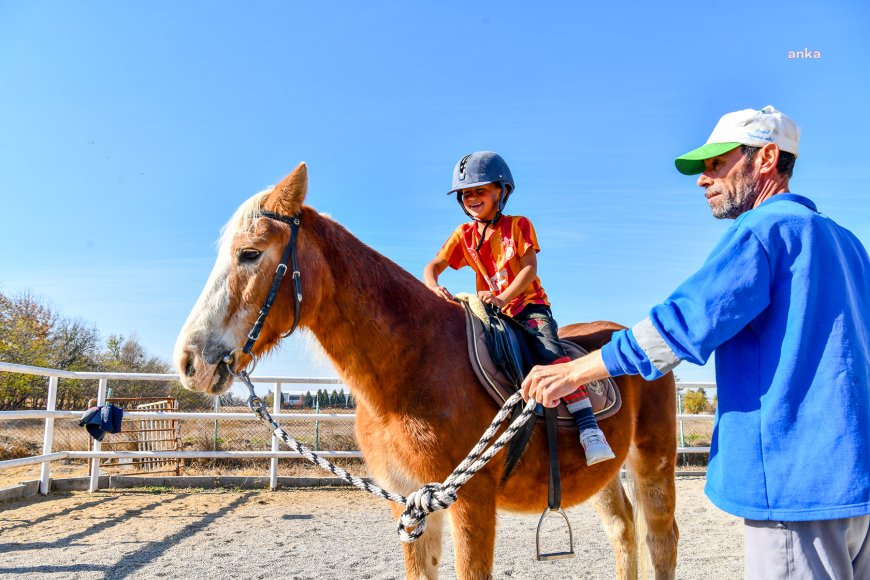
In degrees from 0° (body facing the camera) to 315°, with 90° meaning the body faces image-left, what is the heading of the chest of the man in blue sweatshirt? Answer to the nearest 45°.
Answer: approximately 135°

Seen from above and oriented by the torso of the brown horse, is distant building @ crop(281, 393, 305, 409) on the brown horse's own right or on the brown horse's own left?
on the brown horse's own right

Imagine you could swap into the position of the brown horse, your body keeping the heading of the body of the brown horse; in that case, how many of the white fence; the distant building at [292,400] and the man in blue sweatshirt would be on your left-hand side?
1

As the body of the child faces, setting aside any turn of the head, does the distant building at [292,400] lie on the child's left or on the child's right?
on the child's right

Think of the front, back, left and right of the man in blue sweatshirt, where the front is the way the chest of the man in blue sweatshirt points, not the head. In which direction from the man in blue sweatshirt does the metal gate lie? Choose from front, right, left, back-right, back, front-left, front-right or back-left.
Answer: front

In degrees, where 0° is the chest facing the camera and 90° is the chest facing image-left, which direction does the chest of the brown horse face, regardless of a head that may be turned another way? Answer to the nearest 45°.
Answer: approximately 45°

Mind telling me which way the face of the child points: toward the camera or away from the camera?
toward the camera

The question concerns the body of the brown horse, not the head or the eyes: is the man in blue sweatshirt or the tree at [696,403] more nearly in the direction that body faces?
the man in blue sweatshirt

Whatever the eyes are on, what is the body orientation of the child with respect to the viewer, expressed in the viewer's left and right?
facing the viewer and to the left of the viewer

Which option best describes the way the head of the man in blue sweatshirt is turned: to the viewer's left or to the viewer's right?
to the viewer's left

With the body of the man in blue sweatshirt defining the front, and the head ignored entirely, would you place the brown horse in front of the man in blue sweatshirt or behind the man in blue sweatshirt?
in front

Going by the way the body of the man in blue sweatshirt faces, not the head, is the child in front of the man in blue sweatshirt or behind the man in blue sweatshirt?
in front
